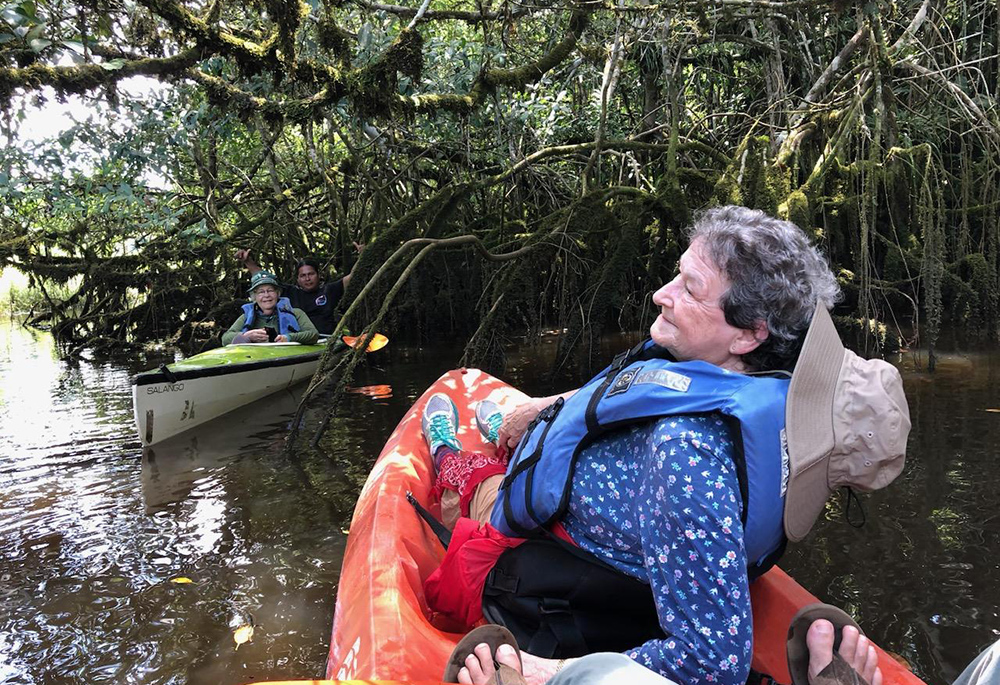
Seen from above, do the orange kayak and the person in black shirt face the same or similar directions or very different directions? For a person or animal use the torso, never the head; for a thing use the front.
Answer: very different directions

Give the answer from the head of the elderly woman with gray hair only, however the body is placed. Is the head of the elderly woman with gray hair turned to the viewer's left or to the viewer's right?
to the viewer's left

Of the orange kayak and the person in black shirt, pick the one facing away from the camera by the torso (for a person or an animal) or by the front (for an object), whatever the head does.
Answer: the orange kayak

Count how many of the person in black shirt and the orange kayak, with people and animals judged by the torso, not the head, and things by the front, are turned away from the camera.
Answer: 1

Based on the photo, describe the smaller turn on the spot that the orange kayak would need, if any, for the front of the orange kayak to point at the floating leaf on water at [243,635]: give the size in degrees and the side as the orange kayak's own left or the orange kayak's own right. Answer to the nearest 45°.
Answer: approximately 45° to the orange kayak's own left

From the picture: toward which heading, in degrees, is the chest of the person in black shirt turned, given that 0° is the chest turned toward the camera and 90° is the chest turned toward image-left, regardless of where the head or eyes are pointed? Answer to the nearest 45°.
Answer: approximately 0°

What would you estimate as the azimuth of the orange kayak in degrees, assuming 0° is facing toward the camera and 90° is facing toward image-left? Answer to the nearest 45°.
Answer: approximately 180°

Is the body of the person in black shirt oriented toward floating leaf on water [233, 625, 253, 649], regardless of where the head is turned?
yes

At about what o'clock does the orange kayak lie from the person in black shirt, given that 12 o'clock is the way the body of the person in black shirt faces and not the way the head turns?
The orange kayak is roughly at 12 o'clock from the person in black shirt.

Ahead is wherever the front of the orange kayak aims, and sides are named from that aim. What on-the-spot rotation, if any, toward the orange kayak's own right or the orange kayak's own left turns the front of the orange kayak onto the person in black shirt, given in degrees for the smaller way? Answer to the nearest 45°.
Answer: approximately 45° to the orange kayak's own left
